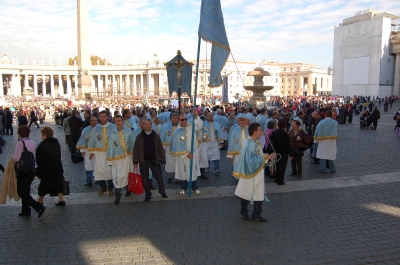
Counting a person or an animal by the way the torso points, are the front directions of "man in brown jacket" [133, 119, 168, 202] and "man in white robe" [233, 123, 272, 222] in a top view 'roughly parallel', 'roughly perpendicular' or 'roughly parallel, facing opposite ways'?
roughly perpendicular

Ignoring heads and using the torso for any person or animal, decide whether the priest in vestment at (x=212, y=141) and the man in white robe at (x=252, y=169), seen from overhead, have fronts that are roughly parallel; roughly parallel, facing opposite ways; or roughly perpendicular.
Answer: roughly perpendicular

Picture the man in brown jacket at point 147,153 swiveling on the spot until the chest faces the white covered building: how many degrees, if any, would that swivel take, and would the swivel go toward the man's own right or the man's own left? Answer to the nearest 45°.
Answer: approximately 135° to the man's own left

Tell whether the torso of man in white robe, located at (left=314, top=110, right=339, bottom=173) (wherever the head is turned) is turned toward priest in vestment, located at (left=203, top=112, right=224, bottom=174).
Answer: no

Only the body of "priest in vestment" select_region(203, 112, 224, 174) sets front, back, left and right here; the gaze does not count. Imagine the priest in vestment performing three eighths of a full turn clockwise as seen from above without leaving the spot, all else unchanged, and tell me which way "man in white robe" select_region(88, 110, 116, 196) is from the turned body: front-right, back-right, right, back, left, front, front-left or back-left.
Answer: left

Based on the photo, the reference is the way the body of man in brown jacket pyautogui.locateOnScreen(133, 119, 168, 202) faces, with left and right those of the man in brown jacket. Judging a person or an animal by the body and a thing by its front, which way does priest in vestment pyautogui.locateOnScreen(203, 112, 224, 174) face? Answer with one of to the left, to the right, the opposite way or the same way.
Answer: the same way

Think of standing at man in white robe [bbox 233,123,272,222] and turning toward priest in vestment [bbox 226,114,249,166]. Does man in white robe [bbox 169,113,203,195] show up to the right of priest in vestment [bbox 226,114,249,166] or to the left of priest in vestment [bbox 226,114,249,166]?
left

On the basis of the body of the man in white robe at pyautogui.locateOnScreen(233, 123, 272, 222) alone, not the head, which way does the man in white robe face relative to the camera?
to the viewer's right

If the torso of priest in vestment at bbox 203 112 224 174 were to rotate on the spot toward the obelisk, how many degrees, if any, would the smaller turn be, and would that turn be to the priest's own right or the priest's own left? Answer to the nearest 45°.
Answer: approximately 135° to the priest's own right

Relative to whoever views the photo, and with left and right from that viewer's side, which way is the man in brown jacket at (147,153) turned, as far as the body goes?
facing the viewer

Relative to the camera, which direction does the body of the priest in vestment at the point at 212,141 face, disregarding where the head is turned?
toward the camera

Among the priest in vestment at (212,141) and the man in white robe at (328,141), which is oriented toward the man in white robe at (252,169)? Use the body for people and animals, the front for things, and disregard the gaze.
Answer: the priest in vestment

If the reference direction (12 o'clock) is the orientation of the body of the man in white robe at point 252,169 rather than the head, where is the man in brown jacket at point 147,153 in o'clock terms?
The man in brown jacket is roughly at 7 o'clock from the man in white robe.

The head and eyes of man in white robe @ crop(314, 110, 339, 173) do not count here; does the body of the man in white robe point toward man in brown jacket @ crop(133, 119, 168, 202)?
no
